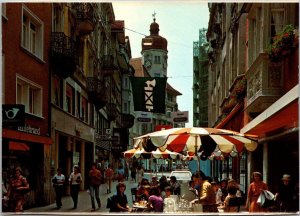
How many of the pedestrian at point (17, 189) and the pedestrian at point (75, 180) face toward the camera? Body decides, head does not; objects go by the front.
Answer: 2

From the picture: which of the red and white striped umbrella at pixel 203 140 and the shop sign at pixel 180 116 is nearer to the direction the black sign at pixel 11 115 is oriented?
the red and white striped umbrella

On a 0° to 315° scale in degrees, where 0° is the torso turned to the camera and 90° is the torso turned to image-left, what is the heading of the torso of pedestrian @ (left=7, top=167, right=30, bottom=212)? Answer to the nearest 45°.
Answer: approximately 0°

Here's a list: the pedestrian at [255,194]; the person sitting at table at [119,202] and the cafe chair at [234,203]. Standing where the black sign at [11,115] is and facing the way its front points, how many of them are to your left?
3
